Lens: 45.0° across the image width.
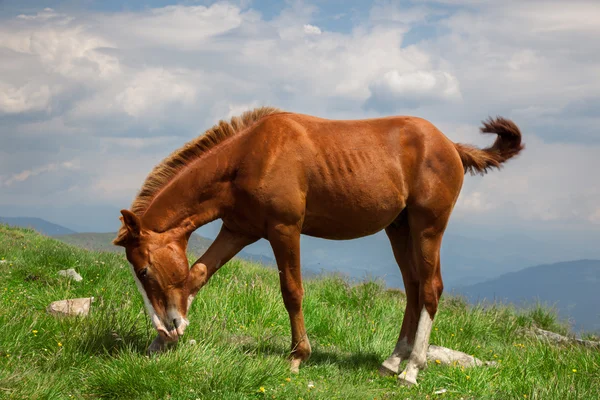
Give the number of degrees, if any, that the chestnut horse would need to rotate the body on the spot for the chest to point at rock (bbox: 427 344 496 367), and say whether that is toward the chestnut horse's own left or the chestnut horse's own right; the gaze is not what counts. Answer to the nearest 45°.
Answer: approximately 135° to the chestnut horse's own right

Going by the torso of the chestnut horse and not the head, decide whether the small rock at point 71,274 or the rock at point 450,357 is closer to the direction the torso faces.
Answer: the small rock

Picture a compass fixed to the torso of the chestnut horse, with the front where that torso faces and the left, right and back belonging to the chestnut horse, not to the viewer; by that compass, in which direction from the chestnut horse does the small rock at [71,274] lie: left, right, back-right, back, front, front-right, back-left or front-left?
front-right

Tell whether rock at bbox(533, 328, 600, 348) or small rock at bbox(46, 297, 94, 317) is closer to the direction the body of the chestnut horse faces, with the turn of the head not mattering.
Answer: the small rock

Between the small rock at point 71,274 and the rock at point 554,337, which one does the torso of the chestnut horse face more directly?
the small rock

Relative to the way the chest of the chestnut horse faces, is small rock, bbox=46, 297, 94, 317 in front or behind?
in front

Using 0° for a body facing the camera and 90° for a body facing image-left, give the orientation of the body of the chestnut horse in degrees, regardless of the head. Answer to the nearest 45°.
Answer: approximately 90°

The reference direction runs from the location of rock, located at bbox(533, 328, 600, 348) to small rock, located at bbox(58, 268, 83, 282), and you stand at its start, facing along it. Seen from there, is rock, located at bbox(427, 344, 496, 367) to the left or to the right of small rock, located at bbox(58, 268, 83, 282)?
left

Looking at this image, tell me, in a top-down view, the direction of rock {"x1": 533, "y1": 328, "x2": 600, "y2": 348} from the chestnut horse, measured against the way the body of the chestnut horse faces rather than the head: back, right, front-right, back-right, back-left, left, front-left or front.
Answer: back-right
